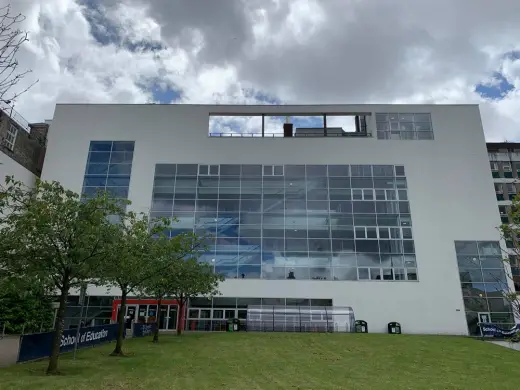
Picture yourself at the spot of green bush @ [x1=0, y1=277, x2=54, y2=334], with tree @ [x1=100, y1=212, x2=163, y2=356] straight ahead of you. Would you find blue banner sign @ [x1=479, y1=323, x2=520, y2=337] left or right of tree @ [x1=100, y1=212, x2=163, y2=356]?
left

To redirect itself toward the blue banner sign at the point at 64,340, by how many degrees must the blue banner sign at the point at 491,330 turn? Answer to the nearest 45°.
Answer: approximately 45° to its right

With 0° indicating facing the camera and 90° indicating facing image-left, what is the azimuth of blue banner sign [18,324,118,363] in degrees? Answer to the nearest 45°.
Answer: approximately 315°

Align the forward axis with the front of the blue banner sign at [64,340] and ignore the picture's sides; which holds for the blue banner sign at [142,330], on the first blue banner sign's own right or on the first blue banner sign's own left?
on the first blue banner sign's own left

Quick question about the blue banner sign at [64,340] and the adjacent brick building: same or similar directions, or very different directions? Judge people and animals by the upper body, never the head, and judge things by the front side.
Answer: same or similar directions

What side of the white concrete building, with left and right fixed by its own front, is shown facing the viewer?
front

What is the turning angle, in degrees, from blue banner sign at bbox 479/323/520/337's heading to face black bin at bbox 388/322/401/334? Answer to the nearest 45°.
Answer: approximately 45° to its right
